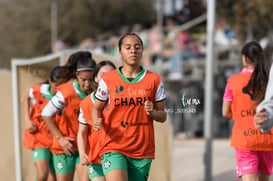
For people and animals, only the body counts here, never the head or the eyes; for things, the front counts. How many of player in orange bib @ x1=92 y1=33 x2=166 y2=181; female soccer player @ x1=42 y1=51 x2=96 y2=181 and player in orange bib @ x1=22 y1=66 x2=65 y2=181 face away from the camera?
0

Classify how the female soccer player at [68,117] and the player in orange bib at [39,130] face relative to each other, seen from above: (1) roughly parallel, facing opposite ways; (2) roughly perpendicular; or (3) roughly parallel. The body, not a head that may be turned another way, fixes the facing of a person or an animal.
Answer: roughly parallel

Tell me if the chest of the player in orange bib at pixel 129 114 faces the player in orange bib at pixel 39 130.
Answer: no

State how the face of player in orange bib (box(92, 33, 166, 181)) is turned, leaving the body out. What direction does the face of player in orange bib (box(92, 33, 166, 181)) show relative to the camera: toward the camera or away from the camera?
toward the camera

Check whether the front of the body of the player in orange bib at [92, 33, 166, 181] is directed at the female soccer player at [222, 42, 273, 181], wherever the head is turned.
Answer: no

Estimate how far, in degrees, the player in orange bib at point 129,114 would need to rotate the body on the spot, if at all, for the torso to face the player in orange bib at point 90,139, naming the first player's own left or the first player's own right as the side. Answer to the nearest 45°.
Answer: approximately 135° to the first player's own right

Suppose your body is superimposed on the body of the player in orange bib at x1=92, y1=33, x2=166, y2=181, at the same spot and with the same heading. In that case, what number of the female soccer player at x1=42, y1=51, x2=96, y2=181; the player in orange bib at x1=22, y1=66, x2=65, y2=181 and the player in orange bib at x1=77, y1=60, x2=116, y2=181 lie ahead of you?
0

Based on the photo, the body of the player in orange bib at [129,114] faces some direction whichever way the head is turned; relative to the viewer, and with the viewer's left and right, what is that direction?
facing the viewer
